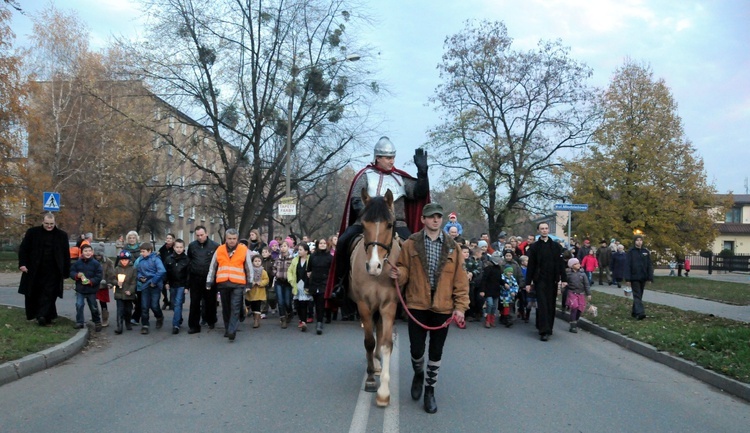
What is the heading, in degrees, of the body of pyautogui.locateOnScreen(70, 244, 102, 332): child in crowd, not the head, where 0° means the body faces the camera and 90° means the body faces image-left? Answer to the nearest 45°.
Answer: approximately 0°

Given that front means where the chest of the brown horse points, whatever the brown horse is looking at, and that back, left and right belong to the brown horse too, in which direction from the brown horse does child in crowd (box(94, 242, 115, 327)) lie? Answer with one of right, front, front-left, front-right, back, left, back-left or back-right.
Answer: back-right

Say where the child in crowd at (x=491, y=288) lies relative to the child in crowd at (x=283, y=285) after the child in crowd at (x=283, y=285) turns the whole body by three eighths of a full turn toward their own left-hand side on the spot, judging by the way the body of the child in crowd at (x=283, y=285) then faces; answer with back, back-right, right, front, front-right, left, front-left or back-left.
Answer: front-right

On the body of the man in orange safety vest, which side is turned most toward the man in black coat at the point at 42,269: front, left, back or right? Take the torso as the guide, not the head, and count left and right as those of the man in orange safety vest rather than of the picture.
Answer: right

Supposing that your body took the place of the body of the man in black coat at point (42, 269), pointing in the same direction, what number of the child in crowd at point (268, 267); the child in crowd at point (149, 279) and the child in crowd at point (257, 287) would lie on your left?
3

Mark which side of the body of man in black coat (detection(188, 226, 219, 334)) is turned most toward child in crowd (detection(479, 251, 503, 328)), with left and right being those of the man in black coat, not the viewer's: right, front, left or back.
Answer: left

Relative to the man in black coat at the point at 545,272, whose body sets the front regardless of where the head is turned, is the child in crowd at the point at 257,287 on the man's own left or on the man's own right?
on the man's own right

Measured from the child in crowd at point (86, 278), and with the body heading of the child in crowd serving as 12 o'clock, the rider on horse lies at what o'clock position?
The rider on horse is roughly at 11 o'clock from the child in crowd.
